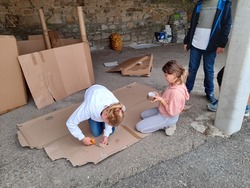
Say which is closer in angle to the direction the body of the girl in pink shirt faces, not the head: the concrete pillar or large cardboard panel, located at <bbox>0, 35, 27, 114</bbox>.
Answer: the large cardboard panel

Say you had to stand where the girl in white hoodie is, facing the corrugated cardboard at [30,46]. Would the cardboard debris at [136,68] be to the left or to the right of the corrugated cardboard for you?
right

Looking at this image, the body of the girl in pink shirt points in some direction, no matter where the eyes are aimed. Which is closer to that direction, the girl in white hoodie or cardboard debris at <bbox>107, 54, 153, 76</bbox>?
the girl in white hoodie

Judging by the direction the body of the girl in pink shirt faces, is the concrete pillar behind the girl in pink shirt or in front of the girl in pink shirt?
behind

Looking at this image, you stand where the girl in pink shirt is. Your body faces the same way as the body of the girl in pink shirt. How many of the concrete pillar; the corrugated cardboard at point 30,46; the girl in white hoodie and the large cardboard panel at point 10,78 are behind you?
1

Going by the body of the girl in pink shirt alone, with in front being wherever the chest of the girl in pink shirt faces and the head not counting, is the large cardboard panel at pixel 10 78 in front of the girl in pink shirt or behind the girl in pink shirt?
in front

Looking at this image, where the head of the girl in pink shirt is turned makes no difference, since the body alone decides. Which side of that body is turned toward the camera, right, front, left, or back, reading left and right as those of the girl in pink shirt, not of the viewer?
left

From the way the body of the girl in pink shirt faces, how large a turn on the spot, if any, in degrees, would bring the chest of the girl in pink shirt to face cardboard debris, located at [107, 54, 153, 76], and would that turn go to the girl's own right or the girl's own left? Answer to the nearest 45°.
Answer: approximately 90° to the girl's own right

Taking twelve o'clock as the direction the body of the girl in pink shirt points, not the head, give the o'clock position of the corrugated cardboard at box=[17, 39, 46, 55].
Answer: The corrugated cardboard is roughly at 1 o'clock from the girl in pink shirt.

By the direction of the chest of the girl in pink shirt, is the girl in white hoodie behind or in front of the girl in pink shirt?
in front
